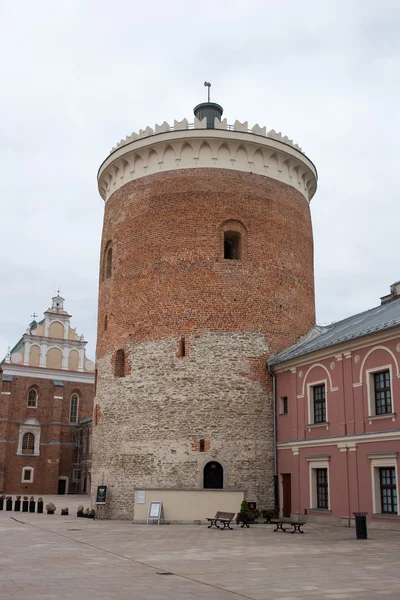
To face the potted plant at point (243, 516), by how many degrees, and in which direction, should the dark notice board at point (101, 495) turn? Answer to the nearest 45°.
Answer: approximately 45° to its left

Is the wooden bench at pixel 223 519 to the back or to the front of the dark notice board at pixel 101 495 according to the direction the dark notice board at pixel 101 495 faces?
to the front

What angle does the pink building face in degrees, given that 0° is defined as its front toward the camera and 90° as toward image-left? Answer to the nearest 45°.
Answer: approximately 45°

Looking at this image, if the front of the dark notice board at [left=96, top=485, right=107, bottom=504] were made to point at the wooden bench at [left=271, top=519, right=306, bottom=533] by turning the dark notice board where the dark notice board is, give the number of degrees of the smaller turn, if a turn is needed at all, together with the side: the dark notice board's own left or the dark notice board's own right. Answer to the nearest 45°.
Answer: approximately 45° to the dark notice board's own left

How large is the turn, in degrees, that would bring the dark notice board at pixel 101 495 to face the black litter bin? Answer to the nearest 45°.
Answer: approximately 45° to its left

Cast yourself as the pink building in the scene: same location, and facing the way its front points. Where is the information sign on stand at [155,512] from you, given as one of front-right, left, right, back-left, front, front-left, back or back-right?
front-right

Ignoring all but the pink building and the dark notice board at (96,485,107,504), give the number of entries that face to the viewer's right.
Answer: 0

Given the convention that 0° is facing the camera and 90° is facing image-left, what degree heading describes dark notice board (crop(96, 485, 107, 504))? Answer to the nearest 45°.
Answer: approximately 0°
